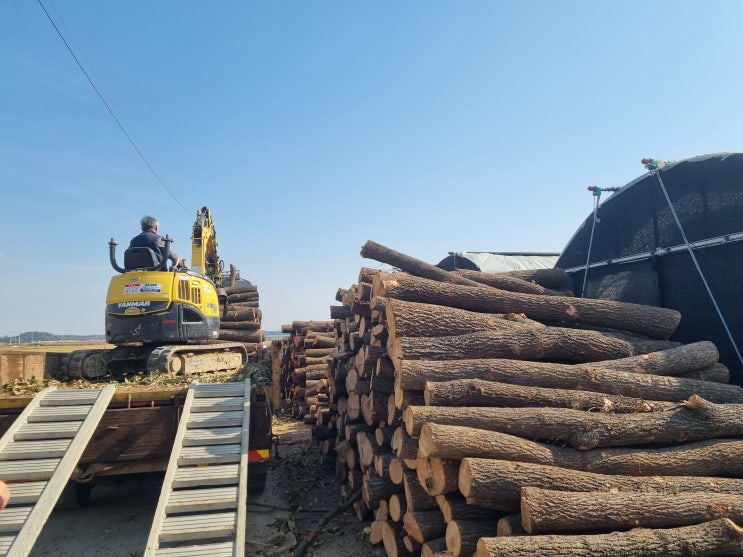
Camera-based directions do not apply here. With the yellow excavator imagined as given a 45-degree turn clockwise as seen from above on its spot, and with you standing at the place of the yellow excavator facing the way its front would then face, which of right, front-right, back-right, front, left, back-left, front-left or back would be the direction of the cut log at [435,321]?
front-right

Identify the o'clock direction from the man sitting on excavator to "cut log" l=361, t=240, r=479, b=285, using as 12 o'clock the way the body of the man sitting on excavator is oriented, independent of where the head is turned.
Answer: The cut log is roughly at 3 o'clock from the man sitting on excavator.

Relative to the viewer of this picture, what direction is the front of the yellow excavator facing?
facing away from the viewer and to the right of the viewer

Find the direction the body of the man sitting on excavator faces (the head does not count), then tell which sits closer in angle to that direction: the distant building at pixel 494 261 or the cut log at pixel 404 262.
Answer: the distant building

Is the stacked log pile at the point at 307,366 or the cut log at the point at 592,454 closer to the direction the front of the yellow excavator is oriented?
the stacked log pile

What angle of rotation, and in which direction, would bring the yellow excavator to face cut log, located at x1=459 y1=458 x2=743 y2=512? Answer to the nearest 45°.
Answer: approximately 90° to its right

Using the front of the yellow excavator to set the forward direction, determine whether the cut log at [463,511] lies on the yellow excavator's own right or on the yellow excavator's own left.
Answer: on the yellow excavator's own right

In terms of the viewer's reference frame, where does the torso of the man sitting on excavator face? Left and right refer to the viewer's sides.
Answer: facing away from the viewer and to the right of the viewer

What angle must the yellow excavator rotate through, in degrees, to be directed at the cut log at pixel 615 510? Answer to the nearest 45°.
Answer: approximately 90° to its right

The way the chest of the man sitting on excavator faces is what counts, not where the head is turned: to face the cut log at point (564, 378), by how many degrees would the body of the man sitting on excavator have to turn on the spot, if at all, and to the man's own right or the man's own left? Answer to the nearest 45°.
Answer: approximately 90° to the man's own right

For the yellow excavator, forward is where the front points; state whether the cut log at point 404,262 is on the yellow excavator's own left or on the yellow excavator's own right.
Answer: on the yellow excavator's own right

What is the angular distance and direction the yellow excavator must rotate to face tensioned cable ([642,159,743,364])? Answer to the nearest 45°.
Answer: approximately 90° to its right
